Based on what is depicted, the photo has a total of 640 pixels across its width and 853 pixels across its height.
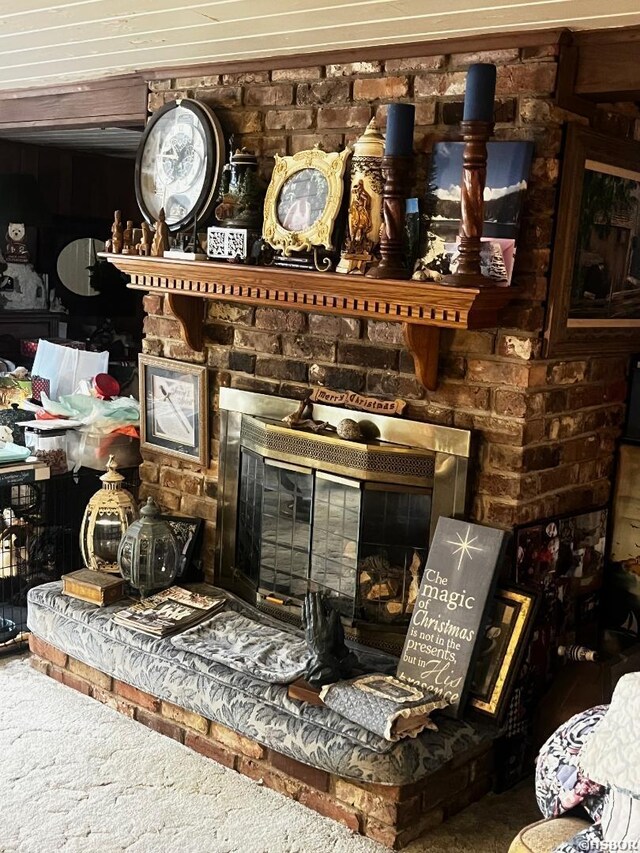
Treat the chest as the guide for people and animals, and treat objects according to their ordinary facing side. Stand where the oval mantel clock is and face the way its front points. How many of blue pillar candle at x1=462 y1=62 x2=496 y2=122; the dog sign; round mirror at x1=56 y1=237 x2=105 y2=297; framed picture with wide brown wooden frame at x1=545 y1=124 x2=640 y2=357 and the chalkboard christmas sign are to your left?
3

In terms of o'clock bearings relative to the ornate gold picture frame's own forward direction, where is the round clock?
The round clock is roughly at 3 o'clock from the ornate gold picture frame.

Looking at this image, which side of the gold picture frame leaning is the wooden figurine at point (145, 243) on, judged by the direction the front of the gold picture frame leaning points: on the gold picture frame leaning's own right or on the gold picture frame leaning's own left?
on the gold picture frame leaning's own right

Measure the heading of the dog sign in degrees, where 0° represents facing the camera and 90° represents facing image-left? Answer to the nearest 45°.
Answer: approximately 0°
